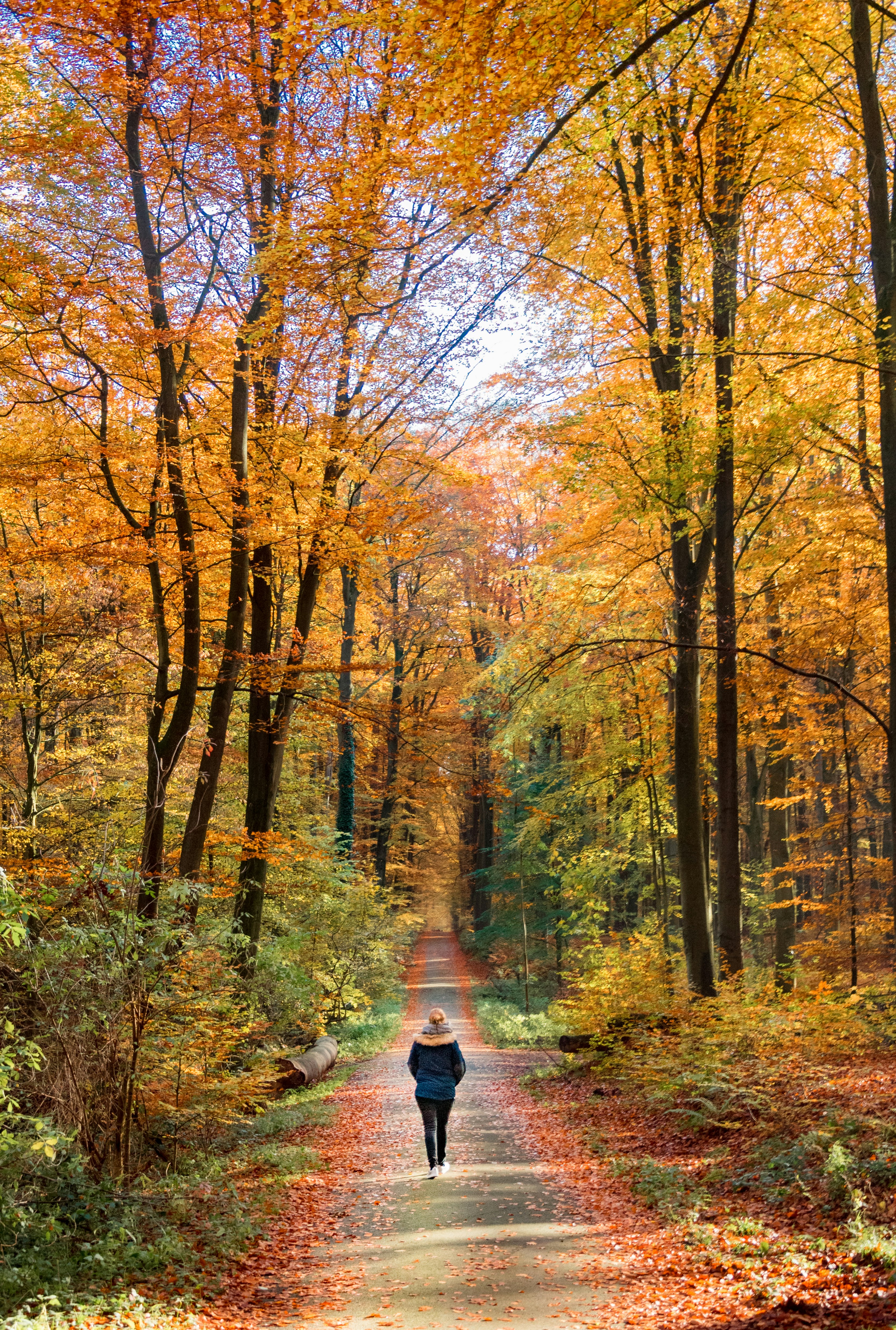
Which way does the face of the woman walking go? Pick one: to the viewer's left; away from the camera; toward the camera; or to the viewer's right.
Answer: away from the camera

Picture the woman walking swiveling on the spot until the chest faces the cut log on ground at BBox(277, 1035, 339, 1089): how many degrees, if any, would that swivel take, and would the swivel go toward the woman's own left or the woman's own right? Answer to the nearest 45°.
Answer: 0° — they already face it

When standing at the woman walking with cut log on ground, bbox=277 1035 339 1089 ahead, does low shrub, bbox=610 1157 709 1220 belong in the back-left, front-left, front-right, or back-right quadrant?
back-right

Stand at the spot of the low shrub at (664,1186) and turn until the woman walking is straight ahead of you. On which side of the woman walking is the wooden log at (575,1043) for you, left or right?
right

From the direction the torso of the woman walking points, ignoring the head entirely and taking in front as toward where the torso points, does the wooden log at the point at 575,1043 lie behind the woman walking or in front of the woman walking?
in front

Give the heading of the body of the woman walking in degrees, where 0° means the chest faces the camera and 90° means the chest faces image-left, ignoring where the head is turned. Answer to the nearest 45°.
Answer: approximately 180°

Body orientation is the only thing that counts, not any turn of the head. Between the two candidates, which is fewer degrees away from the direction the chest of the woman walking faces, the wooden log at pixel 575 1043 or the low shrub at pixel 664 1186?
the wooden log

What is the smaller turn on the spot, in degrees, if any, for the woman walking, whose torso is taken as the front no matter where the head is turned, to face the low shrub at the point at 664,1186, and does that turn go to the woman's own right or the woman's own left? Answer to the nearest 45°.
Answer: approximately 135° to the woman's own right
